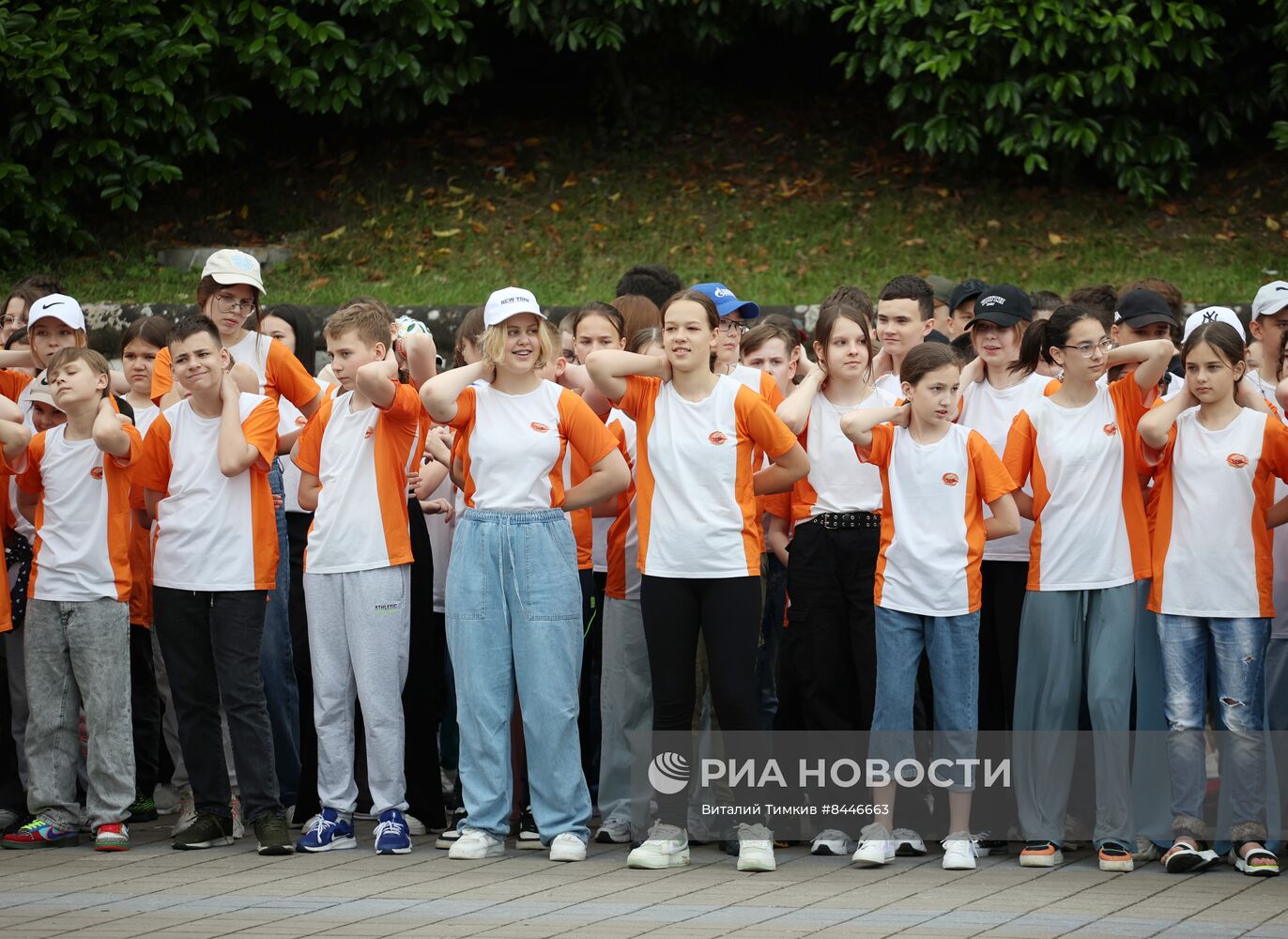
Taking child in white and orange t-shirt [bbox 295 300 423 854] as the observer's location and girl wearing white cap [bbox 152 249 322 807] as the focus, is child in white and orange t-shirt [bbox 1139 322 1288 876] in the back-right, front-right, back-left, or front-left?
back-right

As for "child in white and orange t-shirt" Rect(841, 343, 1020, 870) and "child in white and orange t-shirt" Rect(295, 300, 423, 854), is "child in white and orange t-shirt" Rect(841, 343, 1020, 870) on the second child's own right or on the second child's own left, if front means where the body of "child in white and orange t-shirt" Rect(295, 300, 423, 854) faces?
on the second child's own left

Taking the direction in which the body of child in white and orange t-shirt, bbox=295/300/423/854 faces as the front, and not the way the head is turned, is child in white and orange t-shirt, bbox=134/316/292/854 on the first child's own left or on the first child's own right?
on the first child's own right

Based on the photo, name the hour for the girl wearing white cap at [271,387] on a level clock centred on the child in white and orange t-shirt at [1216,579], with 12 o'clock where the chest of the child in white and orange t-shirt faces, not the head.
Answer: The girl wearing white cap is roughly at 3 o'clock from the child in white and orange t-shirt.

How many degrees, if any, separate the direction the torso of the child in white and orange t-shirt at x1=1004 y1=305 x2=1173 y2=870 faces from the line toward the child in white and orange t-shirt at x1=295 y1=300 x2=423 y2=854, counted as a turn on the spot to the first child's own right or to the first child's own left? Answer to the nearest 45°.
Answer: approximately 90° to the first child's own right

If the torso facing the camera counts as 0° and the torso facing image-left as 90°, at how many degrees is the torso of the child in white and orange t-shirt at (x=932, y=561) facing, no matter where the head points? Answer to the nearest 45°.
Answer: approximately 0°

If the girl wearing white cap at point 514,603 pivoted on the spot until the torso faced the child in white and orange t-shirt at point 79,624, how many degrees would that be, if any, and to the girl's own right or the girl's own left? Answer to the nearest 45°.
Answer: approximately 90° to the girl's own right

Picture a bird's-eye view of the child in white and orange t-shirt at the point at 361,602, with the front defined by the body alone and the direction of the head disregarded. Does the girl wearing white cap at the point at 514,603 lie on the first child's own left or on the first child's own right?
on the first child's own left

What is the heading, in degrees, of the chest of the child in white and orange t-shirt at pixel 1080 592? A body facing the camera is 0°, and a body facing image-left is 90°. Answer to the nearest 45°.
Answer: approximately 0°
